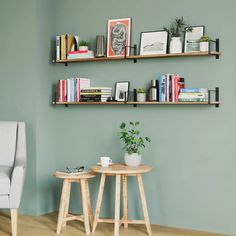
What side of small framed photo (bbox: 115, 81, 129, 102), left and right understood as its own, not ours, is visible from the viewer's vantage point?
front

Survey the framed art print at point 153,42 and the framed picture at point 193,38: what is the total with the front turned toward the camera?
2

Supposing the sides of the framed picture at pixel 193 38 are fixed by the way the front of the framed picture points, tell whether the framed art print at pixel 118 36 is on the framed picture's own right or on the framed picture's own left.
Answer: on the framed picture's own right

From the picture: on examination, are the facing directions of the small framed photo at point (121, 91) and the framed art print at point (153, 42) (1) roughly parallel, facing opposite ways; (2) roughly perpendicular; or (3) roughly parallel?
roughly parallel

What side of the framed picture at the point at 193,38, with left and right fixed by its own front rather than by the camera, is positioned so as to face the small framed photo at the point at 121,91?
right

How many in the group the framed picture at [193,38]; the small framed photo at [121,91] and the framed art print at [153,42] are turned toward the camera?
3

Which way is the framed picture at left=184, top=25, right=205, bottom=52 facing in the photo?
toward the camera

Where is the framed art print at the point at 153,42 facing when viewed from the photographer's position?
facing the viewer
